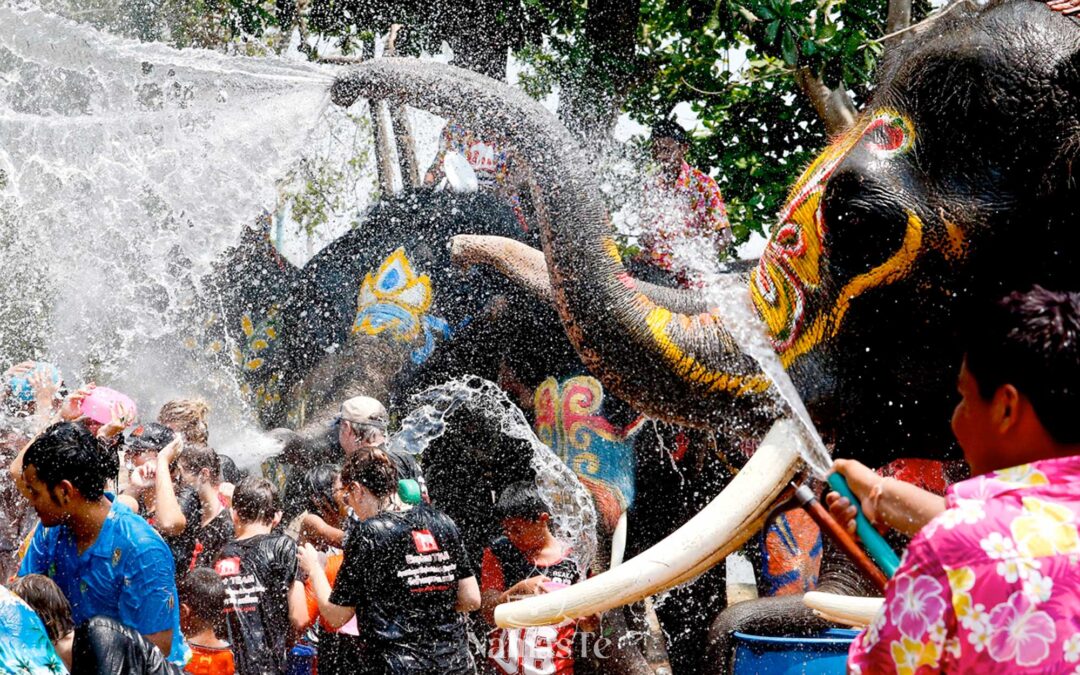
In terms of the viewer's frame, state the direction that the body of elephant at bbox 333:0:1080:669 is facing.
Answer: to the viewer's left

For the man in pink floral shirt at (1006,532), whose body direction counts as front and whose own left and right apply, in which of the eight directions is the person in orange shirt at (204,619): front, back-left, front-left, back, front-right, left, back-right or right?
front

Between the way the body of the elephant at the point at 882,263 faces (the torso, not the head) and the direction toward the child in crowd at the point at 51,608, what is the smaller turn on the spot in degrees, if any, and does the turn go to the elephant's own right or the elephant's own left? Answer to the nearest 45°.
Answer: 0° — it already faces them

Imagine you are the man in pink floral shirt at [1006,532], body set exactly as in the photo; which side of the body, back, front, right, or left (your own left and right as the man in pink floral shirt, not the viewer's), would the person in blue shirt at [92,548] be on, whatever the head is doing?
front

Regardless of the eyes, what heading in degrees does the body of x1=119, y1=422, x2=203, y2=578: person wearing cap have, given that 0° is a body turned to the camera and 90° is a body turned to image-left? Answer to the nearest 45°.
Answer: approximately 45°

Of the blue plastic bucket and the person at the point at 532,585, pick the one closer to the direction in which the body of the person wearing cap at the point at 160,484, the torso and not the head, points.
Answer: the blue plastic bucket

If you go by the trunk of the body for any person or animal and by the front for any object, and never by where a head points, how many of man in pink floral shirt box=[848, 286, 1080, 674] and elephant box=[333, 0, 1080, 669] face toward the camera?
0

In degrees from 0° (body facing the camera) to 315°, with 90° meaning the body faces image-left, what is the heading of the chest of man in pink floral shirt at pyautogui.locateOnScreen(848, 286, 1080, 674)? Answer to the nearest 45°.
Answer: approximately 135°

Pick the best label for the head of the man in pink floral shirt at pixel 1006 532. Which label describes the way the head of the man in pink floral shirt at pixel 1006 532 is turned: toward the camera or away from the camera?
away from the camera

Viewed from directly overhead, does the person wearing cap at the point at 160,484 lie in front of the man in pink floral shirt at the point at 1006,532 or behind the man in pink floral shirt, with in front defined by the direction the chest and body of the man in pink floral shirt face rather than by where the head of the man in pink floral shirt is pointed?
in front

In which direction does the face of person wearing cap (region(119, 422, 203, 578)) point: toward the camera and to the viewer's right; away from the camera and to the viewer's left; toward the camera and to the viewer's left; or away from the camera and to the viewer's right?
toward the camera and to the viewer's left

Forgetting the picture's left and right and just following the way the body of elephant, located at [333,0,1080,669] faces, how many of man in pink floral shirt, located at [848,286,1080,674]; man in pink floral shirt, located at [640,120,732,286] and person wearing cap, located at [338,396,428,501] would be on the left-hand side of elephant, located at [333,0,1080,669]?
1

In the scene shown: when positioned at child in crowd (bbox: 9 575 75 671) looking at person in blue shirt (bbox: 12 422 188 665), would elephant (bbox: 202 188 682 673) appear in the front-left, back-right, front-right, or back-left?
front-right
